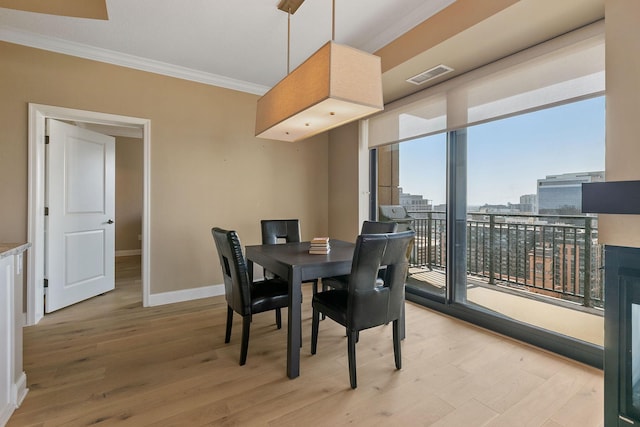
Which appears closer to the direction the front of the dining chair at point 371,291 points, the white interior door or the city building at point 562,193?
the white interior door

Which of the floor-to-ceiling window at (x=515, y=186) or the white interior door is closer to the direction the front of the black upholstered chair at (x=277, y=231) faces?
the floor-to-ceiling window

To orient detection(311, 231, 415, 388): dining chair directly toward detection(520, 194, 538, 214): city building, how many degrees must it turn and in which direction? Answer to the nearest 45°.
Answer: approximately 90° to its right

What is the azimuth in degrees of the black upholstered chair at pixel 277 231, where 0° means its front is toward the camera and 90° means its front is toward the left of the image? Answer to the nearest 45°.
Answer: approximately 315°

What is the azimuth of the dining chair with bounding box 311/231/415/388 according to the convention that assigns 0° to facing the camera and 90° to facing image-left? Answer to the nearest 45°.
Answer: approximately 135°

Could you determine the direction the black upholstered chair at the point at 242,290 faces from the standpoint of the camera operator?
facing away from the viewer and to the right of the viewer

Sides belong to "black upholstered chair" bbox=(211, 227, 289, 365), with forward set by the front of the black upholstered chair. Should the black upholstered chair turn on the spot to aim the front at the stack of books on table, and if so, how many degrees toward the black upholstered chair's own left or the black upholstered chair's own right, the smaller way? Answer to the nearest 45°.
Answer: approximately 45° to the black upholstered chair's own right

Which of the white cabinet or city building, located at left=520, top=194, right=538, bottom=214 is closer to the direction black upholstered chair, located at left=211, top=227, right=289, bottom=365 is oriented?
the city building

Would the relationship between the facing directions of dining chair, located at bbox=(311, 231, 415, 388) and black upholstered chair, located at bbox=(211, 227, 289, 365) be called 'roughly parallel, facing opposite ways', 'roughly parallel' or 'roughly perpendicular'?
roughly perpendicular
